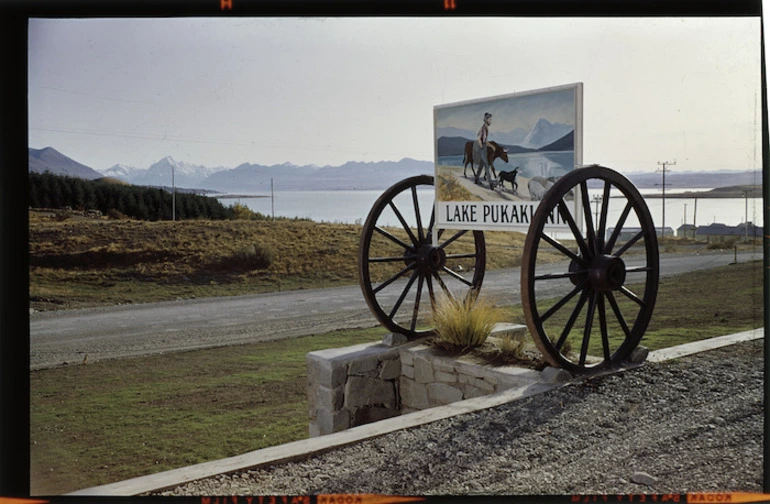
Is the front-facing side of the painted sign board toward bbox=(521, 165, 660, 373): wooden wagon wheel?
no

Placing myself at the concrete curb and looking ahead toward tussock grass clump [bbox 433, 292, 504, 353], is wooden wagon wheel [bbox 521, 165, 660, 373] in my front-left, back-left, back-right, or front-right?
front-right

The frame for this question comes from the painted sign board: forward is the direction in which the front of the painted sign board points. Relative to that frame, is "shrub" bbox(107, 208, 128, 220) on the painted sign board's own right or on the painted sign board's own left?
on the painted sign board's own right

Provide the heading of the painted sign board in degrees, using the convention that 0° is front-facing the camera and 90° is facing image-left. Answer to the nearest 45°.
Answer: approximately 45°

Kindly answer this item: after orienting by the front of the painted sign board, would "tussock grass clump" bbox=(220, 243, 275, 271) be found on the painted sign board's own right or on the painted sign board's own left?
on the painted sign board's own right
